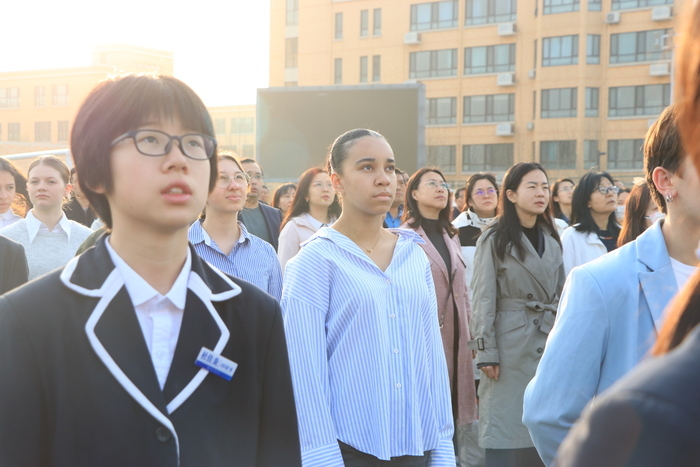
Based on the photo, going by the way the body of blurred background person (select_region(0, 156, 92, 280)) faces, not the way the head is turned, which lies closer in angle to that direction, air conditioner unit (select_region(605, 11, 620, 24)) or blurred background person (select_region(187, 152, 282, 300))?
the blurred background person

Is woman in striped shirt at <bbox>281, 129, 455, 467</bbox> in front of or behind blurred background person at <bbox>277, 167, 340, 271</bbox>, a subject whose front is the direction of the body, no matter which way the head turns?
in front

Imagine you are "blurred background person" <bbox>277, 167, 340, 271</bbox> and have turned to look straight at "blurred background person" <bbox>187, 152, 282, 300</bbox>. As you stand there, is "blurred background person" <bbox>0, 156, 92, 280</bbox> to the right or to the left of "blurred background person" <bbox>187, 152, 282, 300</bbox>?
right

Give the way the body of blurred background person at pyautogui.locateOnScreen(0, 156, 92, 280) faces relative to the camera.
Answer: toward the camera

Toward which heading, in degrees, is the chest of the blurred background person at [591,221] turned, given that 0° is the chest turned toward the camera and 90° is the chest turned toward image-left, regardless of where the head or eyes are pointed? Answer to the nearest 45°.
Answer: approximately 315°

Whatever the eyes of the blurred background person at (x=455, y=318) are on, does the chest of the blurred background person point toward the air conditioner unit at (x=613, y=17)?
no

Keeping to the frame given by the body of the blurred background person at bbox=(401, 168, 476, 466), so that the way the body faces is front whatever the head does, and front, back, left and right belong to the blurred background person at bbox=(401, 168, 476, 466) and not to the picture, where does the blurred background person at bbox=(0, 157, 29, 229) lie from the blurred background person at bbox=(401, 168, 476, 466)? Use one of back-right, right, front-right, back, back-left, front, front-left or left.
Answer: back-right

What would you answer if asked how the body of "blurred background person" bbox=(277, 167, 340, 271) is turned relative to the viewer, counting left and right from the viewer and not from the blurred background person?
facing the viewer and to the right of the viewer

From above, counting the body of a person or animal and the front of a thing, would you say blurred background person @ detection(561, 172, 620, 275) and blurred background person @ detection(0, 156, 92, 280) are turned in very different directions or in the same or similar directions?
same or similar directions

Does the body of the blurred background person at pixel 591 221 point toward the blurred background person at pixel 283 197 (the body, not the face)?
no

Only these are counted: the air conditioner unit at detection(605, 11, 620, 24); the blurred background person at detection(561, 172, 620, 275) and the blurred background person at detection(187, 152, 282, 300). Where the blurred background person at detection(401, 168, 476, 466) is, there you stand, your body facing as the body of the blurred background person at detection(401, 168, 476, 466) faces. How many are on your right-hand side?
1

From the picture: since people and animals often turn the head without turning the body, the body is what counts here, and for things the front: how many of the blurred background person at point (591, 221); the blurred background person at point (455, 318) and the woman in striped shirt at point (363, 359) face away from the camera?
0

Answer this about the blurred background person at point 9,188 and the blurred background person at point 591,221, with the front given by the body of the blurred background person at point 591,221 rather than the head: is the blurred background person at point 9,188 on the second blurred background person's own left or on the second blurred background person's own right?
on the second blurred background person's own right

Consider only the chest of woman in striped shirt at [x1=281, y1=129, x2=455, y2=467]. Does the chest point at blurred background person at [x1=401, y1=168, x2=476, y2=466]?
no

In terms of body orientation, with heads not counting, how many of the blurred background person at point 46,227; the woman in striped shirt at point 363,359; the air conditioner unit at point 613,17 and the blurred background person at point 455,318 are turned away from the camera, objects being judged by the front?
0

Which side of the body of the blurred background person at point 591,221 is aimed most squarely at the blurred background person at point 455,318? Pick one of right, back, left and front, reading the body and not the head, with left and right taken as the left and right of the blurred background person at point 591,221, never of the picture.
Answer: right

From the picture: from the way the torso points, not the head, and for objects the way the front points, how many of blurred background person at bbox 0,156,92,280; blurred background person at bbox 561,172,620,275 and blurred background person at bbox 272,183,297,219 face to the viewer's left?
0

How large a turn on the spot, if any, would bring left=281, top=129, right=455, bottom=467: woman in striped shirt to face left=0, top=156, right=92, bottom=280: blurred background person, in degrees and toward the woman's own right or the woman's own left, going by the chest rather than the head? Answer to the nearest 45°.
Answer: approximately 180°
